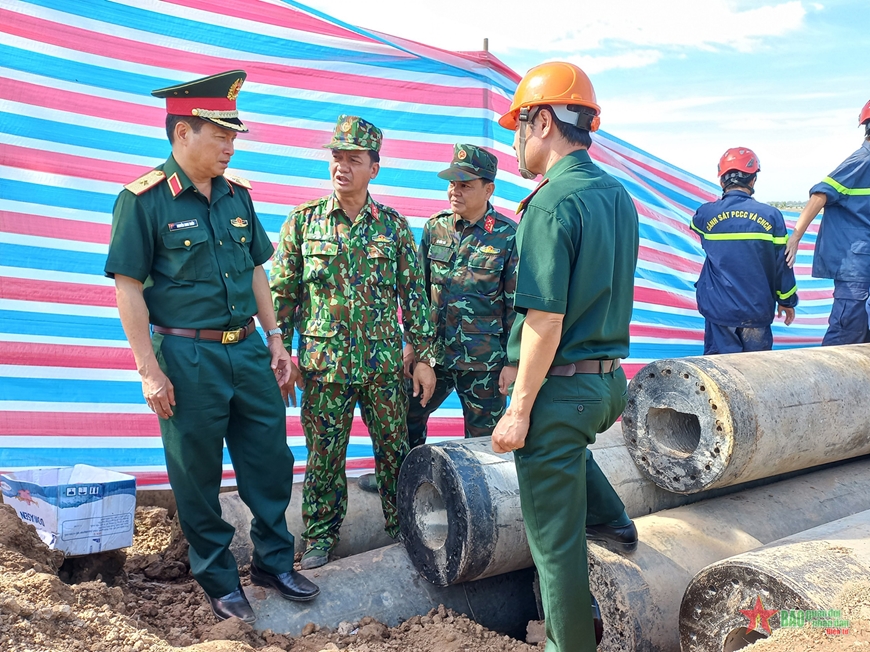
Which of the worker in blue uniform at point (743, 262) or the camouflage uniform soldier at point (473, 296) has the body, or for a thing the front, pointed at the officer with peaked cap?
the camouflage uniform soldier

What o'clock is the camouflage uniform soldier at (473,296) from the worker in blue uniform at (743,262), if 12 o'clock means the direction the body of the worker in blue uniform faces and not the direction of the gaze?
The camouflage uniform soldier is roughly at 7 o'clock from the worker in blue uniform.

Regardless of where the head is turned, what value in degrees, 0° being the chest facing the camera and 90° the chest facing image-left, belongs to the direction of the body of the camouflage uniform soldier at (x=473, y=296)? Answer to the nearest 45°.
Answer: approximately 45°

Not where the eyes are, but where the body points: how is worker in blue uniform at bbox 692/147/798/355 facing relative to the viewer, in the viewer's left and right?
facing away from the viewer

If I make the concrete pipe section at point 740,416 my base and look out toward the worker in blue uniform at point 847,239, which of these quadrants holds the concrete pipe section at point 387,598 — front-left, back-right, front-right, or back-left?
back-left

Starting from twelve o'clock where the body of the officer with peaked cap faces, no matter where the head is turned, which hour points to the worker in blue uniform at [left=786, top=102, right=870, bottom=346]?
The worker in blue uniform is roughly at 10 o'clock from the officer with peaked cap.

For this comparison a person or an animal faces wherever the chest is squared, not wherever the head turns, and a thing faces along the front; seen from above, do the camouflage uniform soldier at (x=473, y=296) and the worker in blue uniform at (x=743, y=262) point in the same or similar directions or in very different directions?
very different directions

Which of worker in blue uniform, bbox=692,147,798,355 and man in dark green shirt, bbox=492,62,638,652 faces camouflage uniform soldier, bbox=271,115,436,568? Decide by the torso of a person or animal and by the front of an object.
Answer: the man in dark green shirt

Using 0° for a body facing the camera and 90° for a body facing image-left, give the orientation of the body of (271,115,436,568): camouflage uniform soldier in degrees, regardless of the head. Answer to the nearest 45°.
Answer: approximately 0°
